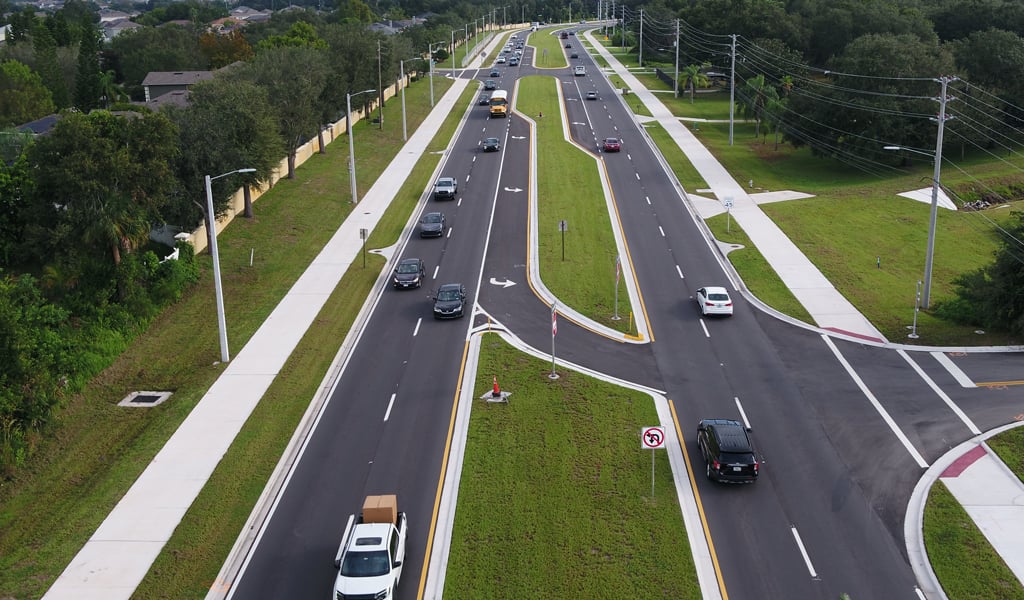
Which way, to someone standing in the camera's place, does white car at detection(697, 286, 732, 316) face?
facing away from the viewer

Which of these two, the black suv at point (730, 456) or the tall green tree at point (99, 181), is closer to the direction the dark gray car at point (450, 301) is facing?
the black suv

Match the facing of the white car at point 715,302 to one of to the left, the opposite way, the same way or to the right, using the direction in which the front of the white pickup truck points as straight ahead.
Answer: the opposite way

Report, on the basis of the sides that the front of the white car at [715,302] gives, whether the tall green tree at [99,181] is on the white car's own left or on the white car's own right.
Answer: on the white car's own left

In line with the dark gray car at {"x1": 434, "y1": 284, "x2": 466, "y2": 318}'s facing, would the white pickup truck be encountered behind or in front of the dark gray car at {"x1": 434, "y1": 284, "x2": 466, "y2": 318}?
in front

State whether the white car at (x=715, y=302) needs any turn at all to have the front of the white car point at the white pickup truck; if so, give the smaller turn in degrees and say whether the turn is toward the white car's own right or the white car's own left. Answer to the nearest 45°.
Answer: approximately 180°

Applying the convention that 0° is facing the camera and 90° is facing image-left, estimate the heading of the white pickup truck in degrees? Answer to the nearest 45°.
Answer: approximately 0°

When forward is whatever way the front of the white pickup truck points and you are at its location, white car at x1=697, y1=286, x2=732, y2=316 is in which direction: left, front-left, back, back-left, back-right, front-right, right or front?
back-left

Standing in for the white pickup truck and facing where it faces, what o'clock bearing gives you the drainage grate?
The drainage grate is roughly at 5 o'clock from the white pickup truck.

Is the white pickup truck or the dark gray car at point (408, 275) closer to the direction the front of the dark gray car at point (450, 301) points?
the white pickup truck
